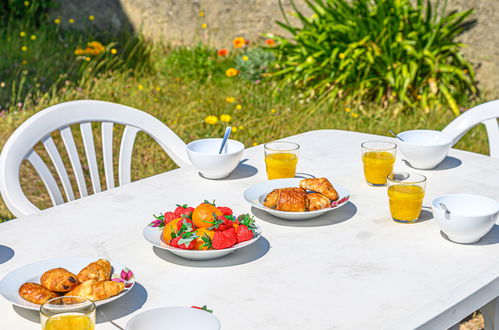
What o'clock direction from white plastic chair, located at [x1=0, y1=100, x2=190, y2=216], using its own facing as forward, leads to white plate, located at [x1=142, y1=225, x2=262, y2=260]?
The white plate is roughly at 1 o'clock from the white plastic chair.

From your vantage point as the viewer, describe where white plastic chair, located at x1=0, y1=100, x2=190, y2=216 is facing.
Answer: facing the viewer and to the right of the viewer

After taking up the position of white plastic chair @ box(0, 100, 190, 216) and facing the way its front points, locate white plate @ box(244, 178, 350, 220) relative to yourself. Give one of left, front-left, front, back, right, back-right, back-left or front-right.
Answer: front

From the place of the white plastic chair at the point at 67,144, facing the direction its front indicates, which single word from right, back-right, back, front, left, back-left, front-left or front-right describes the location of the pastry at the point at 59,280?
front-right

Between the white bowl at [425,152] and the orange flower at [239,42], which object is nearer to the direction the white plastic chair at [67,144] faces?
the white bowl

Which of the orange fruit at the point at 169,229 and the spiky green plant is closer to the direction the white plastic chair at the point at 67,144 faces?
the orange fruit

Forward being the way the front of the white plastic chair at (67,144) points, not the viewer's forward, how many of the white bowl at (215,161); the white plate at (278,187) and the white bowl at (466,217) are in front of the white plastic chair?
3

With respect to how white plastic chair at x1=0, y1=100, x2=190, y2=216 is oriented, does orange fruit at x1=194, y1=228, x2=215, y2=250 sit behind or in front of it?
in front

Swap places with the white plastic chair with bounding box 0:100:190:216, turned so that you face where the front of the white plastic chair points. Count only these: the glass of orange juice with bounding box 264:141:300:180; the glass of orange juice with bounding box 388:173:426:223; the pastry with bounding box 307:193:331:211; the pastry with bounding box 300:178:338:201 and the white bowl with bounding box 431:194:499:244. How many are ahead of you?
5

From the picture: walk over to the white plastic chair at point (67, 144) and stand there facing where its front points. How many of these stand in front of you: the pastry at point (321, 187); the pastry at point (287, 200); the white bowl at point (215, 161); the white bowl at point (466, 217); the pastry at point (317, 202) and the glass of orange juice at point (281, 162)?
6

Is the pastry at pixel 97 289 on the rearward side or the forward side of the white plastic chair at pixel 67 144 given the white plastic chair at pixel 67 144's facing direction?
on the forward side

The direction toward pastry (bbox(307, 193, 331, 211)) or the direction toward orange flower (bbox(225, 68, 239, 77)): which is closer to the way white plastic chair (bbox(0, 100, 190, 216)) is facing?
the pastry

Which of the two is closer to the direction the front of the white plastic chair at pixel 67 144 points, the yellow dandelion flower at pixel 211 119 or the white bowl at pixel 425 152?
the white bowl

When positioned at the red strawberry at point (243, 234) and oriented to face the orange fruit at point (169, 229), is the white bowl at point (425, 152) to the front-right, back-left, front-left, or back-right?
back-right

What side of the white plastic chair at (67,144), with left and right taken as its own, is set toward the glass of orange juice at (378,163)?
front

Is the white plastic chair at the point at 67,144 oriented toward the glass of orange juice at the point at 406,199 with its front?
yes

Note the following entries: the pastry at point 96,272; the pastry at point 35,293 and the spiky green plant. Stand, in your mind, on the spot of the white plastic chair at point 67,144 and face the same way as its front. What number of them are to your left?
1

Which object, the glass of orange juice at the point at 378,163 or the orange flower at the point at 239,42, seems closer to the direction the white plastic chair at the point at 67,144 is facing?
the glass of orange juice

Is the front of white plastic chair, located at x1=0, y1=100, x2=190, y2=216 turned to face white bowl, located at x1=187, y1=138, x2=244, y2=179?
yes

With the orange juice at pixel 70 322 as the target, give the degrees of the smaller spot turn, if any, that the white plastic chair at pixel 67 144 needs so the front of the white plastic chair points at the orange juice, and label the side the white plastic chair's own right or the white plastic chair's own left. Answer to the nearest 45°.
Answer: approximately 45° to the white plastic chair's own right

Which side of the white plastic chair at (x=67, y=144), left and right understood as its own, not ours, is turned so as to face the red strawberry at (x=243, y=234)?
front

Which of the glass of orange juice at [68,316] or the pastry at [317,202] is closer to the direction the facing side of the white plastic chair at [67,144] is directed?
the pastry
